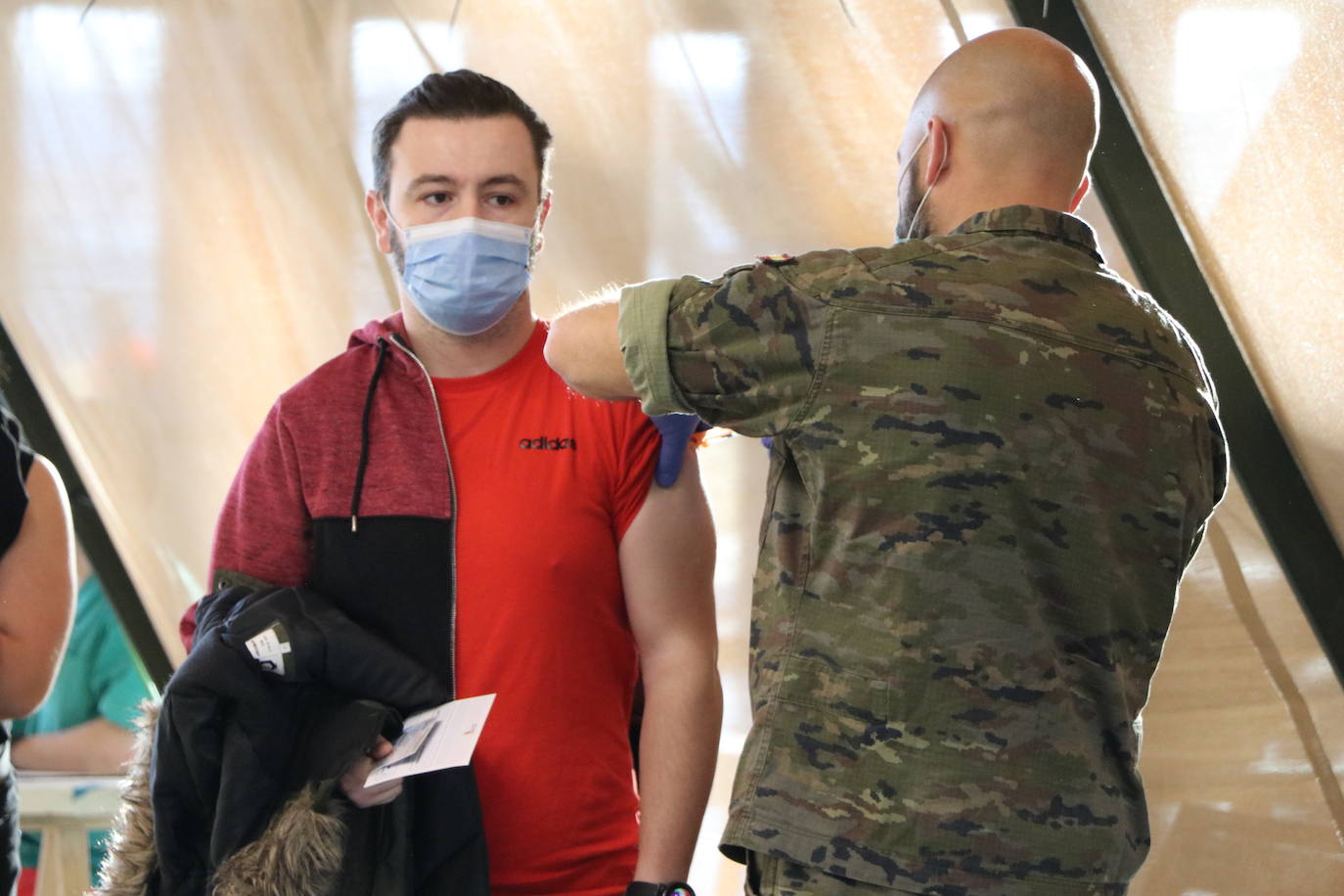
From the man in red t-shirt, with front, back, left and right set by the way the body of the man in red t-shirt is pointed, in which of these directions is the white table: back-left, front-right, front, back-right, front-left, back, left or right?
back-right

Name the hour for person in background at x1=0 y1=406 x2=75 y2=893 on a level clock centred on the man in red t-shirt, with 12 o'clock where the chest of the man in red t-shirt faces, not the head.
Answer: The person in background is roughly at 4 o'clock from the man in red t-shirt.

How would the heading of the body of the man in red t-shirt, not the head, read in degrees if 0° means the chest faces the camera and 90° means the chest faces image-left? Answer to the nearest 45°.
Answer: approximately 0°

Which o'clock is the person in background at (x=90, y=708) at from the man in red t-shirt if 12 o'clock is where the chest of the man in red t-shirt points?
The person in background is roughly at 5 o'clock from the man in red t-shirt.
